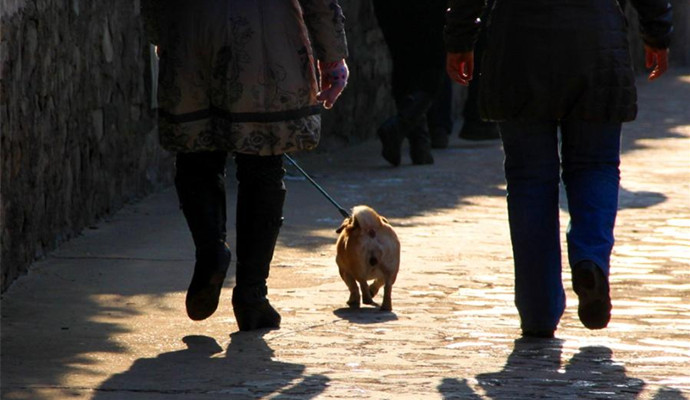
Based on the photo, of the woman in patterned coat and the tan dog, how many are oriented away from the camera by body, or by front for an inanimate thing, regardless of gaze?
2

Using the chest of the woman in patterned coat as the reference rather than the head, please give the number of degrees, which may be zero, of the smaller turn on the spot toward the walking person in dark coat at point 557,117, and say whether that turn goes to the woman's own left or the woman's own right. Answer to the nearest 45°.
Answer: approximately 90° to the woman's own right

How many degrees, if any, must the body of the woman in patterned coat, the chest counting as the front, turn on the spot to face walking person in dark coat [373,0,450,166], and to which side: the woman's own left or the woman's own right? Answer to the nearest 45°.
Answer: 0° — they already face them

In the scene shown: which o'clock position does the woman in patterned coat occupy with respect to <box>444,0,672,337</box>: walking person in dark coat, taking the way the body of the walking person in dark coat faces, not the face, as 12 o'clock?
The woman in patterned coat is roughly at 9 o'clock from the walking person in dark coat.

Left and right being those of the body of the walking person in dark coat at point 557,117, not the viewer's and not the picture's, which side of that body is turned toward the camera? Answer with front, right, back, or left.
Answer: back

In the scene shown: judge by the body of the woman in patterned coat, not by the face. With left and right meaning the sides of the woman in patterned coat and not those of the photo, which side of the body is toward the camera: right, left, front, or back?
back

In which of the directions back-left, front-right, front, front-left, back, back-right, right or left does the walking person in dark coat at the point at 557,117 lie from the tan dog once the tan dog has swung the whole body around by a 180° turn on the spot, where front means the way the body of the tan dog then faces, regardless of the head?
front-left

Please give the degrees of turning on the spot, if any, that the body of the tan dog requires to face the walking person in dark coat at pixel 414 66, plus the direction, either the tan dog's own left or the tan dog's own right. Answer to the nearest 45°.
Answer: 0° — it already faces them

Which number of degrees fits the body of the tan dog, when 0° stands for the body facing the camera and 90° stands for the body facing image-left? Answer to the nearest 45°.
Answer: approximately 180°
